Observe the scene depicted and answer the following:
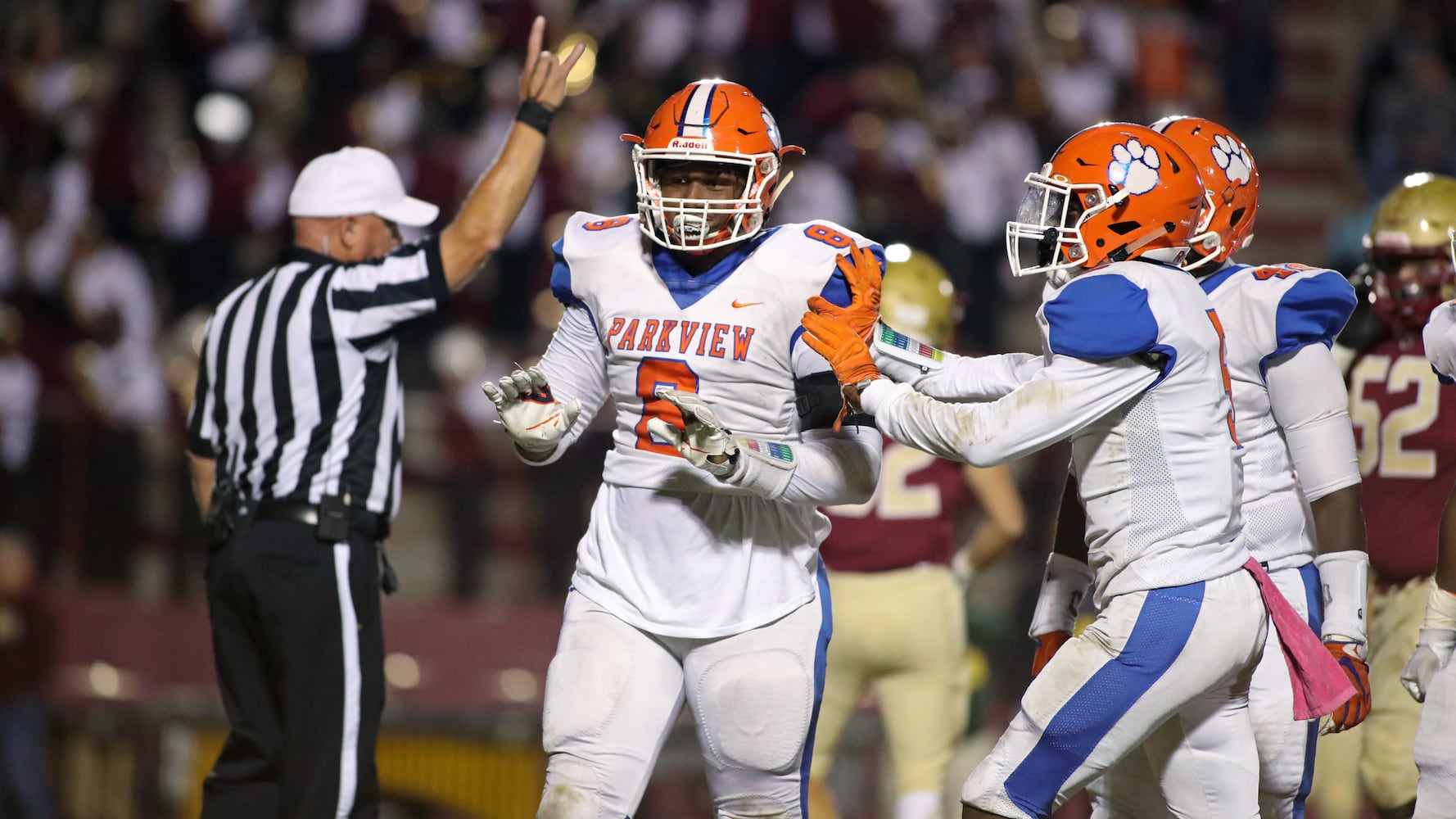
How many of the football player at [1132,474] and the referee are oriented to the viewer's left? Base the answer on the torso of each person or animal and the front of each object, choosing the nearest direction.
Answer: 1

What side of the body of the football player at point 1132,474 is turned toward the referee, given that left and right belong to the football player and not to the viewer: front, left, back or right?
front

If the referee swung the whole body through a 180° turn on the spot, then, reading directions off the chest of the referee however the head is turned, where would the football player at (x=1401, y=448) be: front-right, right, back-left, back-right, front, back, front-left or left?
back-left

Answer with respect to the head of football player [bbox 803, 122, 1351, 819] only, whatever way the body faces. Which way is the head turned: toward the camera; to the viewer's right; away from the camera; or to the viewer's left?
to the viewer's left

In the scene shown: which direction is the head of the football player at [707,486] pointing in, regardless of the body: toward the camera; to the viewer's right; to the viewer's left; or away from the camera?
toward the camera

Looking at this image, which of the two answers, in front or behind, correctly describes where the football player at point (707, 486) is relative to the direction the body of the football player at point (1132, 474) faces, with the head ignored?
in front

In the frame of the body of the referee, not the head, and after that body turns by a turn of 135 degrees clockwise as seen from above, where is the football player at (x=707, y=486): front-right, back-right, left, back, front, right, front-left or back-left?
front-left

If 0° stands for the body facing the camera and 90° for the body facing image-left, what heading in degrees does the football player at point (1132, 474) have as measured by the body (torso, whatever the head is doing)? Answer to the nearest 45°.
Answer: approximately 90°

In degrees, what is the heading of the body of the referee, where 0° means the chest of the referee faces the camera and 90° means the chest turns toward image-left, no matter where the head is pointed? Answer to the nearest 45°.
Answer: approximately 225°

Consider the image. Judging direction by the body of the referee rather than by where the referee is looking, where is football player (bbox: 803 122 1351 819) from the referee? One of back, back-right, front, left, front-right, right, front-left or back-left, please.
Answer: right

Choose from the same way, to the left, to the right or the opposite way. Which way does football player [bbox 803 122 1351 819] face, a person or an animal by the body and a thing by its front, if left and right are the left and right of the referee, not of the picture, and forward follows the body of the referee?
to the left

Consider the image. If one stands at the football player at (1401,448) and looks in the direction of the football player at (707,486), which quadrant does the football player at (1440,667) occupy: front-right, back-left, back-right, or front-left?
front-left

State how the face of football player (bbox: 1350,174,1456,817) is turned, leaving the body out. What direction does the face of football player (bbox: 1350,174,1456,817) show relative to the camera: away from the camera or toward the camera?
toward the camera

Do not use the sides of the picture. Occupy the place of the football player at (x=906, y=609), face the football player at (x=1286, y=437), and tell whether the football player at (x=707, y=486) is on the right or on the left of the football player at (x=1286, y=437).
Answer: right

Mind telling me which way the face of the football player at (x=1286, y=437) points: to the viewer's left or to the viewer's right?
to the viewer's left
